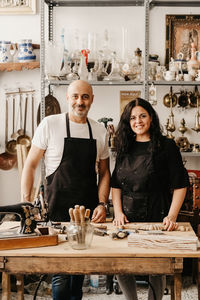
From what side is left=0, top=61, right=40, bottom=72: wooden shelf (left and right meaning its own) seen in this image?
front

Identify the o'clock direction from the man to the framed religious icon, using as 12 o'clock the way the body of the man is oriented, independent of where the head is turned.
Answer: The framed religious icon is roughly at 9 o'clock from the man.

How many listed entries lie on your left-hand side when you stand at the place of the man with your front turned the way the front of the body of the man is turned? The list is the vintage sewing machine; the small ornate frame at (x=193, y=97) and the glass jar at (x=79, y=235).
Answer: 1

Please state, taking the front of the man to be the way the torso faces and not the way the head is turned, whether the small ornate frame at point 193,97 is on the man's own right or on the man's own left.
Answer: on the man's own left

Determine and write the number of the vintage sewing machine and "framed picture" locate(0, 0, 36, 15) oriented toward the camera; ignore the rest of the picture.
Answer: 2

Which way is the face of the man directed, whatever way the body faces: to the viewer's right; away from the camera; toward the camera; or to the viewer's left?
toward the camera

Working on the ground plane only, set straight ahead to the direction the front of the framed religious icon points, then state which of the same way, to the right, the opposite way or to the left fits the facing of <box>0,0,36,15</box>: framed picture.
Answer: the same way

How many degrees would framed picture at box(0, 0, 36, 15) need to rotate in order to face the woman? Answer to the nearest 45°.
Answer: approximately 45° to its left

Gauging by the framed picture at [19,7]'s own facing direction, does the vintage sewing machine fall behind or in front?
in front

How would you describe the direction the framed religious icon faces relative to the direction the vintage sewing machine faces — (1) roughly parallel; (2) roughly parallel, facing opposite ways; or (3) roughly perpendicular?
roughly parallel

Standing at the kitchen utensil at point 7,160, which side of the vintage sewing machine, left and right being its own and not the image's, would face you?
back

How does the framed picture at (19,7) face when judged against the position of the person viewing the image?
facing the viewer

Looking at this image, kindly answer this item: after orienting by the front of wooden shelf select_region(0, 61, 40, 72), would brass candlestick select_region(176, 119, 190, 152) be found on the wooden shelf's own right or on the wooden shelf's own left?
on the wooden shelf's own left

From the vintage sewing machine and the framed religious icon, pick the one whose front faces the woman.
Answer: the framed religious icon

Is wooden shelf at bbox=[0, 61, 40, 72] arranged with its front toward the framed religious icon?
no

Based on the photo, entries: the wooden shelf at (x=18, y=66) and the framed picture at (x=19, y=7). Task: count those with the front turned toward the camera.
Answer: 2

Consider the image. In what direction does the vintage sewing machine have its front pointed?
toward the camera

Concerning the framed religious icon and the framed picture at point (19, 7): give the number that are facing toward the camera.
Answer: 2

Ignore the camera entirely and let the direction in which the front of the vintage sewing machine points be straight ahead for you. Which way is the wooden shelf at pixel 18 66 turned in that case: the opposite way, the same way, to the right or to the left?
the same way

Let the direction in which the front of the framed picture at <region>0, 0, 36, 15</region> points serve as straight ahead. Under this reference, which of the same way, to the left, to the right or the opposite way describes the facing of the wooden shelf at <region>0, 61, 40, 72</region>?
the same way
